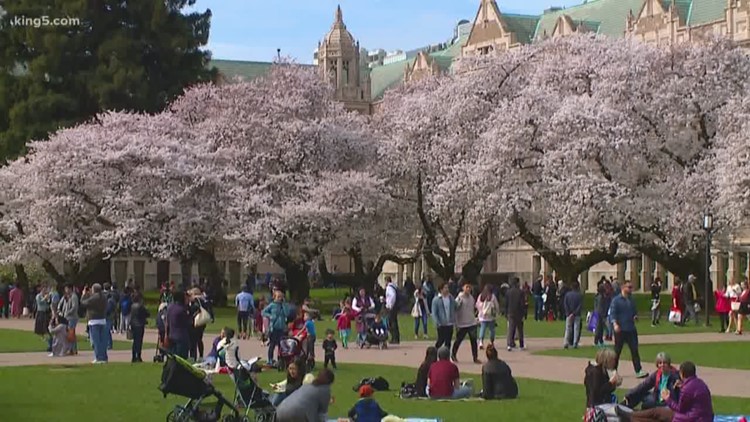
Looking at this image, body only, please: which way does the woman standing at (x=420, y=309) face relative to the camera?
toward the camera

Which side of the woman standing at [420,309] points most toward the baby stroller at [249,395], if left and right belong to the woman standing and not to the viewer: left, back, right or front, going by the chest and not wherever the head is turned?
front

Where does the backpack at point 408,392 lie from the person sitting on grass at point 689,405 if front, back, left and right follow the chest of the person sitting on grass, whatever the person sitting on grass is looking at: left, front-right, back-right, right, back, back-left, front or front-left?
front-right

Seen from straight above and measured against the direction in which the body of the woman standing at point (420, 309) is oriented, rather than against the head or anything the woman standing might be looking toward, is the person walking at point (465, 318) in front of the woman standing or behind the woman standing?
in front

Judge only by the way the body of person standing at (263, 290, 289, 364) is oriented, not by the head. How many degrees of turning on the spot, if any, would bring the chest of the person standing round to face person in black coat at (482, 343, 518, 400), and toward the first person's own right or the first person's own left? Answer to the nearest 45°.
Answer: approximately 45° to the first person's own left

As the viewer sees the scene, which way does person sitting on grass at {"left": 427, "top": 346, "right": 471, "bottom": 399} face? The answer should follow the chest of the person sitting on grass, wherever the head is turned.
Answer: away from the camera

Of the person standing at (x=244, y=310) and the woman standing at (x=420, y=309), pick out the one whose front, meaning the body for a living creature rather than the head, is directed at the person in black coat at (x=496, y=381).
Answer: the woman standing

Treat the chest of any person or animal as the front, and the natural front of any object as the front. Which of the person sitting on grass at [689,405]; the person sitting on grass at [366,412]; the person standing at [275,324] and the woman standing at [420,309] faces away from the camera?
the person sitting on grass at [366,412]

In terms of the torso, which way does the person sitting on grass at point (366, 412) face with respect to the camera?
away from the camera
